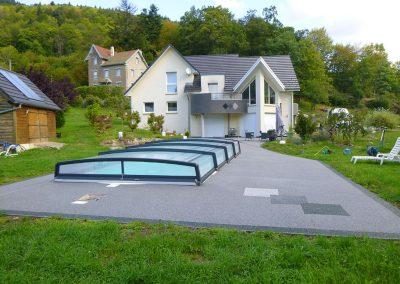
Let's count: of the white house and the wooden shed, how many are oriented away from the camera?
0

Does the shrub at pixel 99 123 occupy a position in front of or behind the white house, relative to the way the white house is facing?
in front

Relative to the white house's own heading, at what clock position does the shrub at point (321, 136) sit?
The shrub is roughly at 11 o'clock from the white house.

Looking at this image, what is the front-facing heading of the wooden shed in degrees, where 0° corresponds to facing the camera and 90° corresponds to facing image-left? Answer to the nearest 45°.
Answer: approximately 315°

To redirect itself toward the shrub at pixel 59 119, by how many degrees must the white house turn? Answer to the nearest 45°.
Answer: approximately 45° to its right

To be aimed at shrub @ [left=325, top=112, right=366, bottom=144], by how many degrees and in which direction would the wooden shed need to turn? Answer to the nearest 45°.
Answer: approximately 45° to its left

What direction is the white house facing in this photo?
toward the camera

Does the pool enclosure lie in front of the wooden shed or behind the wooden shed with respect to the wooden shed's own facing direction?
in front

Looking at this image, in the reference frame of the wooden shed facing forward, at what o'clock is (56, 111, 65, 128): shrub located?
The shrub is roughly at 8 o'clock from the wooden shed.

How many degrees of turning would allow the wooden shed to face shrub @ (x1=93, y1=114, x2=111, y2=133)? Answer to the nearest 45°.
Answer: approximately 90° to its left

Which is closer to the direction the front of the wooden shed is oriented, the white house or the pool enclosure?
the pool enclosure

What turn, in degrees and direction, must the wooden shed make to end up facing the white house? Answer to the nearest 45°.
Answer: approximately 90° to its left
